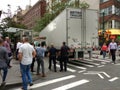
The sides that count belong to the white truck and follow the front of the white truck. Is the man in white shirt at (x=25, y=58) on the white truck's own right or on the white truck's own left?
on the white truck's own left
